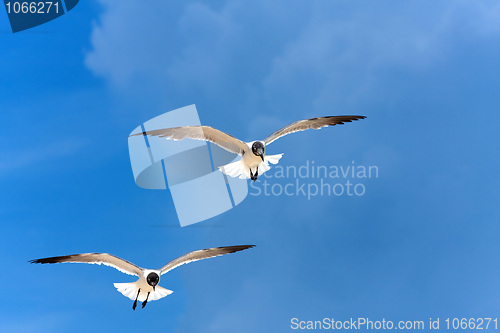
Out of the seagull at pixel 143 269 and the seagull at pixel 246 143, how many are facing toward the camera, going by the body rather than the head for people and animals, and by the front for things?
2

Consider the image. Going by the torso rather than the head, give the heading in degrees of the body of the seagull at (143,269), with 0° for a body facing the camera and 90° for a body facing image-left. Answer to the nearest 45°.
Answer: approximately 0°

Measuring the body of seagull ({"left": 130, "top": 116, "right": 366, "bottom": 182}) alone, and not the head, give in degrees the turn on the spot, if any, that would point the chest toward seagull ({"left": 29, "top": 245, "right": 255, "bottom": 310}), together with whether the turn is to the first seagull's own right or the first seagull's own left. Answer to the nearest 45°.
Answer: approximately 135° to the first seagull's own right

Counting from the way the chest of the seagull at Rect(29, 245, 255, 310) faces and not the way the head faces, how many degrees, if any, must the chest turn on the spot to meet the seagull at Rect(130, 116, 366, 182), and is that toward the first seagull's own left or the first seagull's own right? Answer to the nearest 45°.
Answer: approximately 45° to the first seagull's own left

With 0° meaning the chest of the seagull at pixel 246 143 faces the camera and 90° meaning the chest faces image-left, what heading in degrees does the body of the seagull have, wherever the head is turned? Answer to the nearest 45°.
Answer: approximately 0°
